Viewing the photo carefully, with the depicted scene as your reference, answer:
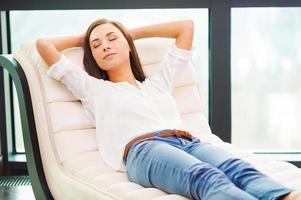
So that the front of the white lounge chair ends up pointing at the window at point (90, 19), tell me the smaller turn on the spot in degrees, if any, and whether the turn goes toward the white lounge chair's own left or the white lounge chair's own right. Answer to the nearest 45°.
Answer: approximately 135° to the white lounge chair's own left

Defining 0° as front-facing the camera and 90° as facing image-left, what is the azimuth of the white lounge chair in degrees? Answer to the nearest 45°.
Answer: approximately 315°

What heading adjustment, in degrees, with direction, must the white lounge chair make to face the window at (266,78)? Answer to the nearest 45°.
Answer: approximately 90° to its left
